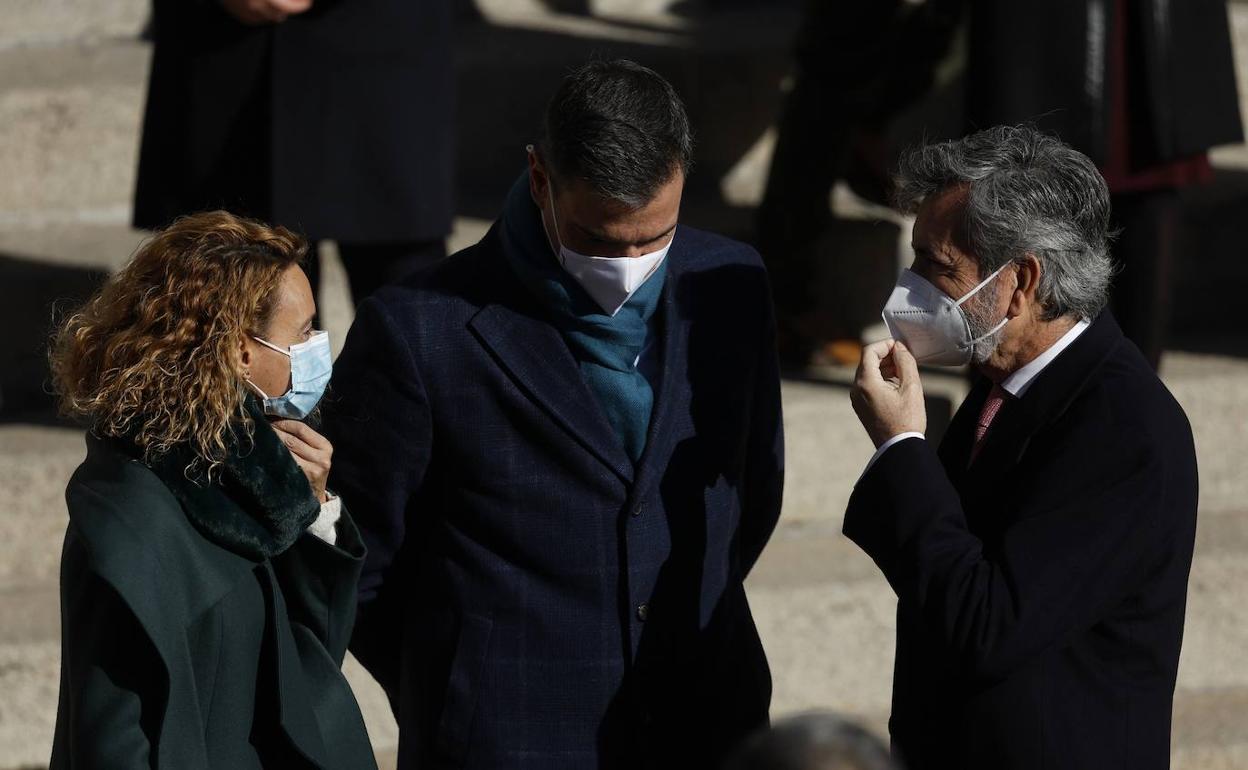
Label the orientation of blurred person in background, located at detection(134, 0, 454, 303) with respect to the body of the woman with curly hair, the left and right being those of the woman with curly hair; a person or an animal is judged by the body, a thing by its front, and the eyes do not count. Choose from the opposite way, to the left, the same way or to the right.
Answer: to the right

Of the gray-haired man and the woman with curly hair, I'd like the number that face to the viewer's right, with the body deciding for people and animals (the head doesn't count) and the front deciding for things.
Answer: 1

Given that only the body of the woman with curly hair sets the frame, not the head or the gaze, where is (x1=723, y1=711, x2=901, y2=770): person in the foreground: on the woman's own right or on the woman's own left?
on the woman's own right

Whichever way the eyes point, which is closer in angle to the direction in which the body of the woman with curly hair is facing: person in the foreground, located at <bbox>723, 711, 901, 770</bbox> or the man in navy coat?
the man in navy coat

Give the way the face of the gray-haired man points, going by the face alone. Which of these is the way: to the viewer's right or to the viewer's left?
to the viewer's left

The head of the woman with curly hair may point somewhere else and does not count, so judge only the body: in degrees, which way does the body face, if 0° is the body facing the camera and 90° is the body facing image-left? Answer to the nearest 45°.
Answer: approximately 270°

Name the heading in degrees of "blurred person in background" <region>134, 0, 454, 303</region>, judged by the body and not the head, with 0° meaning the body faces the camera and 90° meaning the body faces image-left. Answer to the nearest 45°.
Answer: approximately 0°

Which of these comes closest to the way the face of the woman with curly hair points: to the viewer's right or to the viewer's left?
to the viewer's right

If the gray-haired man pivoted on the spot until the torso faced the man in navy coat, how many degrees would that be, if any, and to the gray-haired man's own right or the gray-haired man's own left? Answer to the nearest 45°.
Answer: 0° — they already face them

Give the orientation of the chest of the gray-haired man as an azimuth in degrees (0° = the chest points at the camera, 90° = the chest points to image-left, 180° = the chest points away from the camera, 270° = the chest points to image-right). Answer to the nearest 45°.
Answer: approximately 90°
